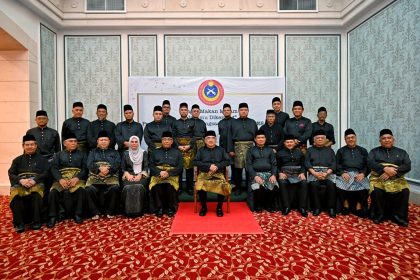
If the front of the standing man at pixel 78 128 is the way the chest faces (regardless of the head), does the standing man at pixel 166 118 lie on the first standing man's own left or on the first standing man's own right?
on the first standing man's own left

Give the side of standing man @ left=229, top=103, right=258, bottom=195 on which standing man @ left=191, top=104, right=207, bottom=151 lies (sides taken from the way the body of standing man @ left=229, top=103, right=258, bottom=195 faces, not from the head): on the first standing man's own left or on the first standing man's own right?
on the first standing man's own right

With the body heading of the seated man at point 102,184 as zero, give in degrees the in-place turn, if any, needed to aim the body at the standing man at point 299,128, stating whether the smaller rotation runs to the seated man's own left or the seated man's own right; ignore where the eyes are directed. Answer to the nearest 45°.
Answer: approximately 90° to the seated man's own left

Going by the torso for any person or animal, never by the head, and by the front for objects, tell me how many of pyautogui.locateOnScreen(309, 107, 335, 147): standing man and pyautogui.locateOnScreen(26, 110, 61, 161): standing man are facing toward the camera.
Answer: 2
